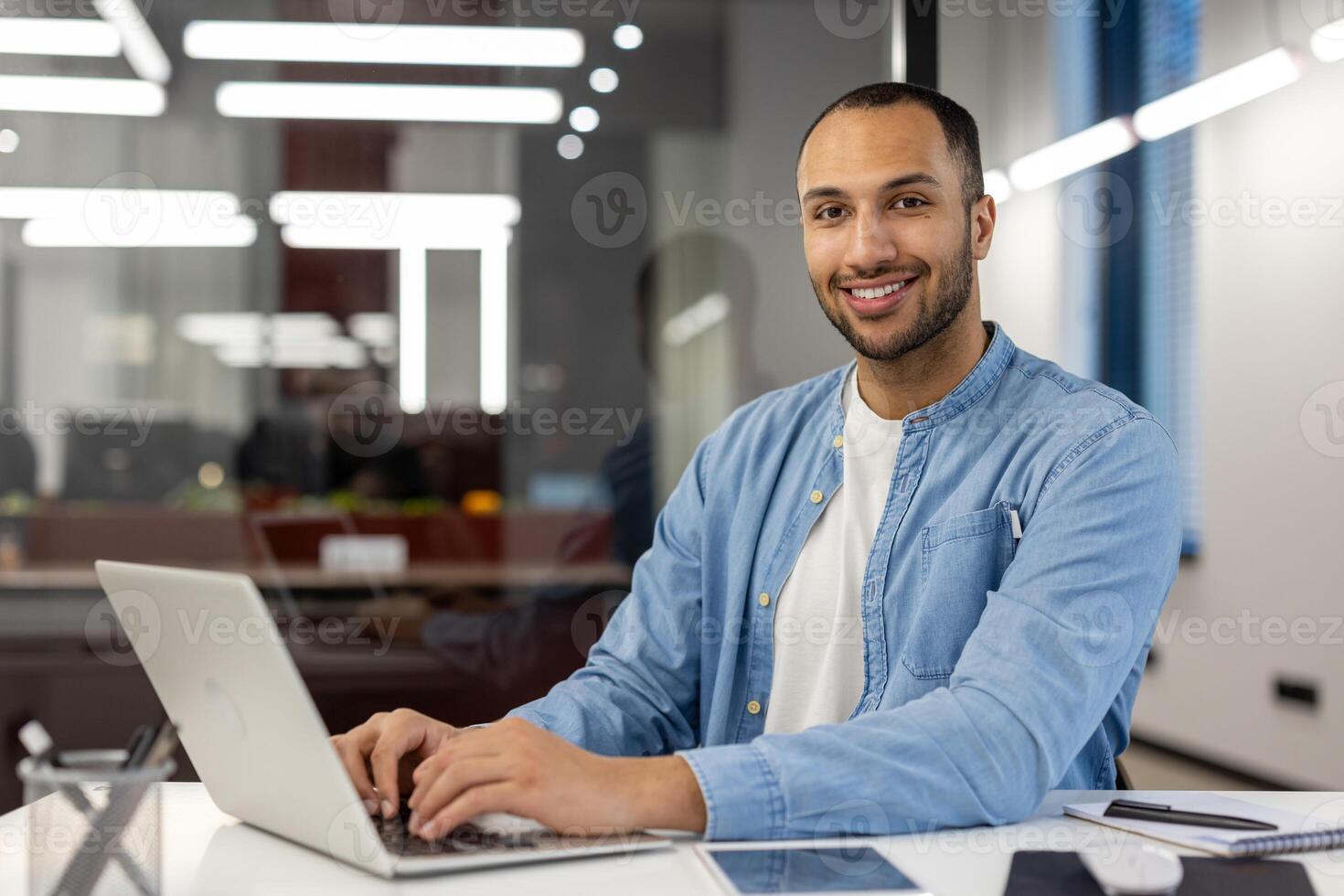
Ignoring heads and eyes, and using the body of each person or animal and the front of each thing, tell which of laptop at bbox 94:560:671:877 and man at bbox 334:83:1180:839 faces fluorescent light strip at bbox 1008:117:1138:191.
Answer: the laptop

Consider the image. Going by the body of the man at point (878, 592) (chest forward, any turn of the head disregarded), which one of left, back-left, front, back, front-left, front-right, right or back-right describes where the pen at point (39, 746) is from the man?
front

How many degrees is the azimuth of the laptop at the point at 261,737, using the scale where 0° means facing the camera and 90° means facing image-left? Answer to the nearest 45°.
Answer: approximately 225°

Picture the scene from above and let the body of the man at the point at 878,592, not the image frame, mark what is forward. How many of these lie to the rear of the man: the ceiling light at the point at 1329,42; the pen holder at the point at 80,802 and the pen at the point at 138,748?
1

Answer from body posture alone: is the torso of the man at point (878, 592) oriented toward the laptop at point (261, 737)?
yes

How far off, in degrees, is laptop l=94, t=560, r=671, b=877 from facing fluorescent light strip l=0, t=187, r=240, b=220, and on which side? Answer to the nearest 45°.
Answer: approximately 45° to its left

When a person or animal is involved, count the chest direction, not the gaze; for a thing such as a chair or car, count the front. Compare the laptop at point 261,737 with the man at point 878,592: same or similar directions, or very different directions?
very different directions

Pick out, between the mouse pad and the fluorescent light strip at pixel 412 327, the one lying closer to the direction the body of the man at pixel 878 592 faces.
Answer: the mouse pad

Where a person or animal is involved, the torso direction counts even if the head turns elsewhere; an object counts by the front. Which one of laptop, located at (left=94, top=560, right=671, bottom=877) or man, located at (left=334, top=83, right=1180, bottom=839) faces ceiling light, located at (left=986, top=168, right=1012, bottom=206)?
the laptop

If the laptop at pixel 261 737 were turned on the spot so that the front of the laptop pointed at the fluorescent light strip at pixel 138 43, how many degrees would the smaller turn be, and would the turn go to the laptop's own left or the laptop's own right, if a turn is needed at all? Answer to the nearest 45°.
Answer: approximately 45° to the laptop's own left

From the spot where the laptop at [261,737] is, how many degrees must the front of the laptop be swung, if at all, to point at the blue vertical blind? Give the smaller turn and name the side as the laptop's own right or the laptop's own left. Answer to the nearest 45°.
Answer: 0° — it already faces it

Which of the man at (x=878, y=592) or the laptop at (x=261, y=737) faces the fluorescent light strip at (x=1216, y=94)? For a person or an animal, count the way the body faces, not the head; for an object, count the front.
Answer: the laptop

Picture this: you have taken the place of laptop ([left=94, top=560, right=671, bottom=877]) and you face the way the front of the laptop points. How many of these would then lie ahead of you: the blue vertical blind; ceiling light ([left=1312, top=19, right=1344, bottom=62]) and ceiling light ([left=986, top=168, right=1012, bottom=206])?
3

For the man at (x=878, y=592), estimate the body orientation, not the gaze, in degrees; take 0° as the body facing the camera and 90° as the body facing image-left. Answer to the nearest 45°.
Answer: approximately 45°

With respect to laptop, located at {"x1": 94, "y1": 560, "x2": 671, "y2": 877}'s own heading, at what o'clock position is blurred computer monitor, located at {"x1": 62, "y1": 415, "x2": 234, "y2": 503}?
The blurred computer monitor is roughly at 10 o'clock from the laptop.

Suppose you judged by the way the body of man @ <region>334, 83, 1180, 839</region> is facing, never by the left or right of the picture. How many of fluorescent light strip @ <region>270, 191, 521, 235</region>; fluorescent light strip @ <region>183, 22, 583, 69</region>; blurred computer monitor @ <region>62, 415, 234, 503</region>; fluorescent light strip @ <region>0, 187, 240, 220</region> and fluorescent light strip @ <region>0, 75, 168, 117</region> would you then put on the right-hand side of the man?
5

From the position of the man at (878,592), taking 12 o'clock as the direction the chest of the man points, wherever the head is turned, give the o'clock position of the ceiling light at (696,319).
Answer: The ceiling light is roughly at 4 o'clock from the man.
